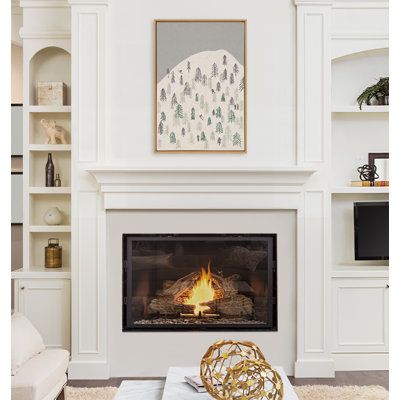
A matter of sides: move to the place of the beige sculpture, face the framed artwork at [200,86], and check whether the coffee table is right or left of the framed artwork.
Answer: right

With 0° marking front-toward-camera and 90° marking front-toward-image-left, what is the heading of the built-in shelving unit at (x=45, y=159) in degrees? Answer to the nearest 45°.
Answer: approximately 0°

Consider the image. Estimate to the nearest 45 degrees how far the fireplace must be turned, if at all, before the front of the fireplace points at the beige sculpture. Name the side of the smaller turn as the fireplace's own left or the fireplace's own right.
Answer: approximately 90° to the fireplace's own right

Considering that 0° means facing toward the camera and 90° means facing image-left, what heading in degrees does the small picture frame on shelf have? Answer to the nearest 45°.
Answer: approximately 0°
